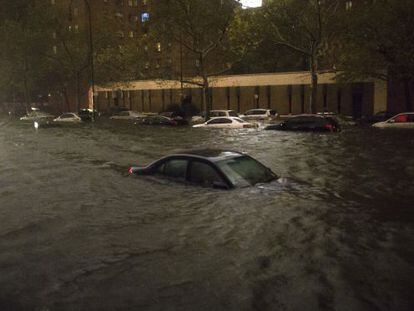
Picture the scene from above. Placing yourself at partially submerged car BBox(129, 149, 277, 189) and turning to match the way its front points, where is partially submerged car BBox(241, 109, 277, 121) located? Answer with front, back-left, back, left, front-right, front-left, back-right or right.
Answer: back-left

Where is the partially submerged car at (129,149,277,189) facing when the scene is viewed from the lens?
facing the viewer and to the right of the viewer

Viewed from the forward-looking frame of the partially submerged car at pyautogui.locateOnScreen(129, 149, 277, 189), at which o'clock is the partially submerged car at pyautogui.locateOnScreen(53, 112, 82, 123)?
the partially submerged car at pyautogui.locateOnScreen(53, 112, 82, 123) is roughly at 7 o'clock from the partially submerged car at pyautogui.locateOnScreen(129, 149, 277, 189).

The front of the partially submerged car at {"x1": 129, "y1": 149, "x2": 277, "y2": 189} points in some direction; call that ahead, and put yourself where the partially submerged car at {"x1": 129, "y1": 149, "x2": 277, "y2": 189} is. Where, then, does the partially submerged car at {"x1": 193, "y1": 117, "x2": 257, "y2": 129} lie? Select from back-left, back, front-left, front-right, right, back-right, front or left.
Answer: back-left

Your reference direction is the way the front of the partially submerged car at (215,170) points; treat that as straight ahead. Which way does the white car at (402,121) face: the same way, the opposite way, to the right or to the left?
the opposite way

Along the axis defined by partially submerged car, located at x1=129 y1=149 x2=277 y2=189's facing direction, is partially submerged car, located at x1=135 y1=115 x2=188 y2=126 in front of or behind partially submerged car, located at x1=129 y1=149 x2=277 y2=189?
behind

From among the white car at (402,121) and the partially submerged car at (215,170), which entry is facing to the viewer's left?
the white car

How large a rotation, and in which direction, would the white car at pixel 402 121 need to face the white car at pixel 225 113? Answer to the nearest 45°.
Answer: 0° — it already faces it

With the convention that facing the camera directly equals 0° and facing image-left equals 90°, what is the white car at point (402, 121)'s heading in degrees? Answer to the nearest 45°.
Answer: approximately 90°
